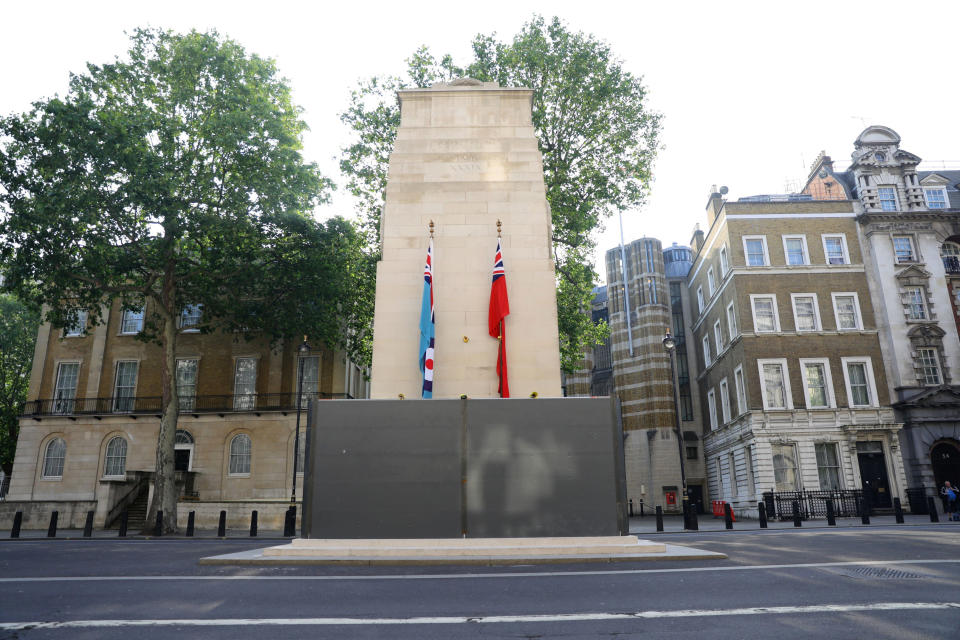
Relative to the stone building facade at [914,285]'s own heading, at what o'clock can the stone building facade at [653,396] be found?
the stone building facade at [653,396] is roughly at 4 o'clock from the stone building facade at [914,285].

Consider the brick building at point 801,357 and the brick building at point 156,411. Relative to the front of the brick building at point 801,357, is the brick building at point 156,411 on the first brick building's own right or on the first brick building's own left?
on the first brick building's own right

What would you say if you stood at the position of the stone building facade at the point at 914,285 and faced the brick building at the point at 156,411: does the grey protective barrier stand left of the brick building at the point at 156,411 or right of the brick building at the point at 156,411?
left

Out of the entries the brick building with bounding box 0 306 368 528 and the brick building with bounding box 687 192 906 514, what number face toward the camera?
2

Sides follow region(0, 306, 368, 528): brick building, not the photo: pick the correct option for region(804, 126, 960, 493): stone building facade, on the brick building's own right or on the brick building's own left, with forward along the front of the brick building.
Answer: on the brick building's own left

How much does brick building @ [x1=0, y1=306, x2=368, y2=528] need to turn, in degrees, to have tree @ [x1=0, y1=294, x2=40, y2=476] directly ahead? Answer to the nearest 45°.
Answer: approximately 135° to its right

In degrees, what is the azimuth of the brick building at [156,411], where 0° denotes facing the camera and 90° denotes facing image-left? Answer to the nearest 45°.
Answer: approximately 0°

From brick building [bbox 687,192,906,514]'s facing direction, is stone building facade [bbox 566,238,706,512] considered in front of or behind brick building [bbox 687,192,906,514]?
behind
